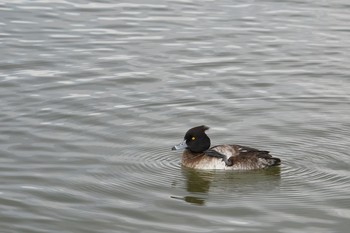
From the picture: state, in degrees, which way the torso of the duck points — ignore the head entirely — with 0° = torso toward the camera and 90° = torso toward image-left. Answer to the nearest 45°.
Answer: approximately 90°
